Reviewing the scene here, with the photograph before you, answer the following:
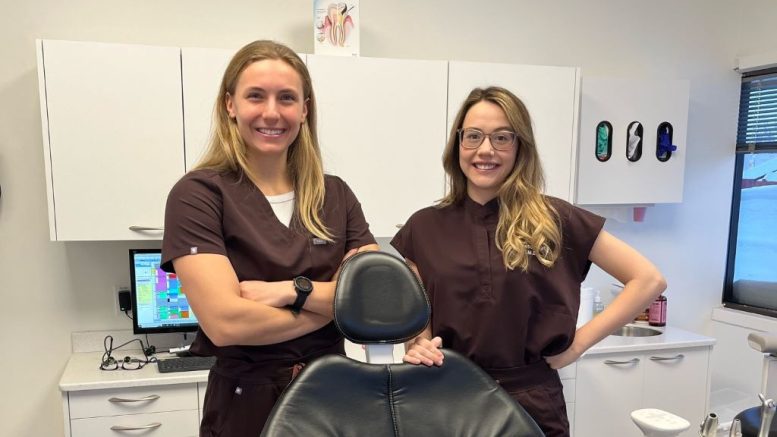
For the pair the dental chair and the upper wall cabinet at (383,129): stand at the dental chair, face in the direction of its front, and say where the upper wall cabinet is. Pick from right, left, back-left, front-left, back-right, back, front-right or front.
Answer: back

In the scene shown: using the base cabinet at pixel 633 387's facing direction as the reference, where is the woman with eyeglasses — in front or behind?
in front

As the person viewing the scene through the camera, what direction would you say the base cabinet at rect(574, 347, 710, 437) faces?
facing the viewer

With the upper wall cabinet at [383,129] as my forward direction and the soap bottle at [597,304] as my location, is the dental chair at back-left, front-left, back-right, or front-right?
front-left

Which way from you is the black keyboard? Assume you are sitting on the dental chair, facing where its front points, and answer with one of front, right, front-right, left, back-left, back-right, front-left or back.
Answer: back-right

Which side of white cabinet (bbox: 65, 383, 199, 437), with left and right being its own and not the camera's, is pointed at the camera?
front

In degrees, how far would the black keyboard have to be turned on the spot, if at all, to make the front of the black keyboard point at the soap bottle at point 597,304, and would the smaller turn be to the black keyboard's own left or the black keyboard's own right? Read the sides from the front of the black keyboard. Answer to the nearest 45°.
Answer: approximately 90° to the black keyboard's own left
